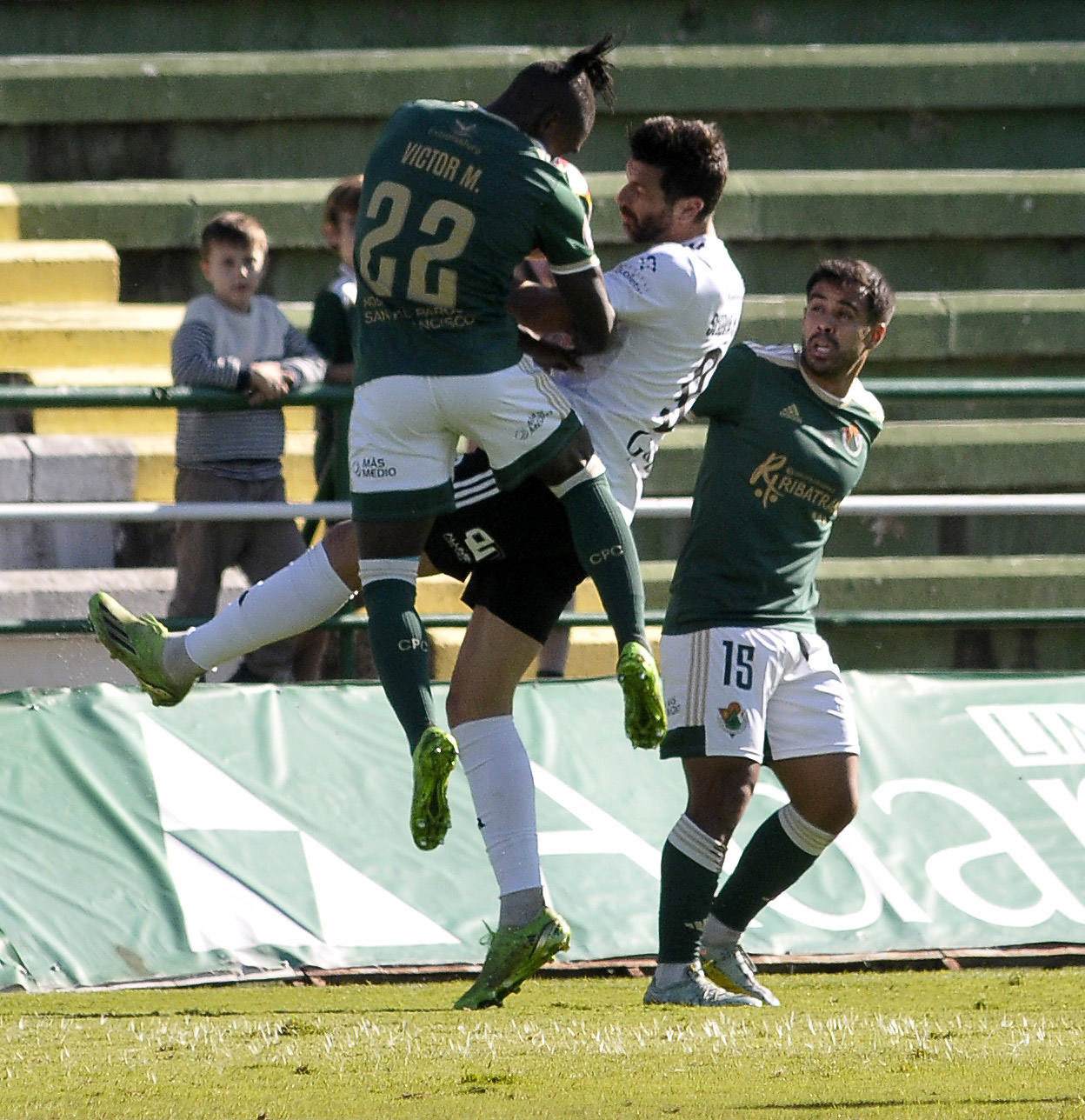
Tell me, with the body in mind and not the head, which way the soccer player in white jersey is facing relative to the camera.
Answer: to the viewer's left

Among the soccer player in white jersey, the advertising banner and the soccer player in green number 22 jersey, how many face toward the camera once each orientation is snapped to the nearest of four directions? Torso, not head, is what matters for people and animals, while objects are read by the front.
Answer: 1

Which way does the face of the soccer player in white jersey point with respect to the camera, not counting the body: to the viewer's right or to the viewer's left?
to the viewer's left

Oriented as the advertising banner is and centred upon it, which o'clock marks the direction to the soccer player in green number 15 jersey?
The soccer player in green number 15 jersey is roughly at 10 o'clock from the advertising banner.

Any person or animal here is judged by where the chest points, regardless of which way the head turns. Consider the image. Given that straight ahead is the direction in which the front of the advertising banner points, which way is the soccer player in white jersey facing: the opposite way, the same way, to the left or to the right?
to the right

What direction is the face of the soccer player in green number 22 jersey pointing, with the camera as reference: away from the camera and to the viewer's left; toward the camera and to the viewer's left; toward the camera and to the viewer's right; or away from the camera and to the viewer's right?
away from the camera and to the viewer's right

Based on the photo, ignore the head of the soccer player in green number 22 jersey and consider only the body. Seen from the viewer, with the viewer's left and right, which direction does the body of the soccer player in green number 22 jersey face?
facing away from the viewer and to the right of the viewer
